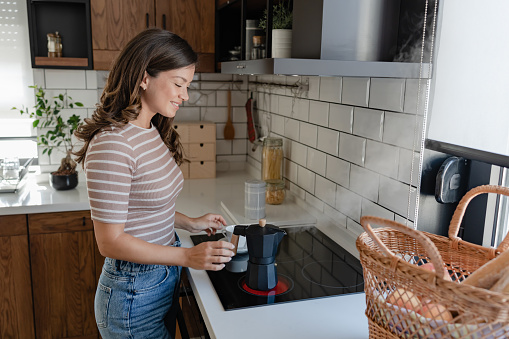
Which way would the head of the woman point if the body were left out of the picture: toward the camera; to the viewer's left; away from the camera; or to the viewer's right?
to the viewer's right

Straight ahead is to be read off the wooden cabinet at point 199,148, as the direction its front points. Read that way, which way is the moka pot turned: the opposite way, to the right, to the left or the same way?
to the left

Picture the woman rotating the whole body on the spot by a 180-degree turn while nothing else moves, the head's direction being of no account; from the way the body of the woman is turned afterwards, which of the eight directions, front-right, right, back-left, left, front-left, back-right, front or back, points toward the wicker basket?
back-left

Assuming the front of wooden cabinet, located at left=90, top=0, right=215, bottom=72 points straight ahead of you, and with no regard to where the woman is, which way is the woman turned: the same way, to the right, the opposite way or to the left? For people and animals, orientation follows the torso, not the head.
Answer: to the left

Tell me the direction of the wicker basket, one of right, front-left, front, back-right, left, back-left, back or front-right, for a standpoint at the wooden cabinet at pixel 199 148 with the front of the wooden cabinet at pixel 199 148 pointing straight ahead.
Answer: front

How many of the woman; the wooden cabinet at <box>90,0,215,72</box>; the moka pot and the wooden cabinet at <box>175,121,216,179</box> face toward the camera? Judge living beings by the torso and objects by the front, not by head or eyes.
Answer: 2

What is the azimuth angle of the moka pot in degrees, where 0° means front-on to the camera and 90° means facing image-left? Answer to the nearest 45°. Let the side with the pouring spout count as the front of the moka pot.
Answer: approximately 270°

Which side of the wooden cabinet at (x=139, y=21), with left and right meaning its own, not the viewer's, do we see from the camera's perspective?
front

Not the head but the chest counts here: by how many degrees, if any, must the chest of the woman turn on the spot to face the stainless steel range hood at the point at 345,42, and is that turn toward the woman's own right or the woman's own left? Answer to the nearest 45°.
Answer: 0° — they already face it

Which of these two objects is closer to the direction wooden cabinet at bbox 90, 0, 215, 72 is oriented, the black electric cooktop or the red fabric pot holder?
the black electric cooktop

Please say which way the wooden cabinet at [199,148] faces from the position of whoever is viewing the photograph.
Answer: facing the viewer

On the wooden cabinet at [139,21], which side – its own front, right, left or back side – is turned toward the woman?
front
